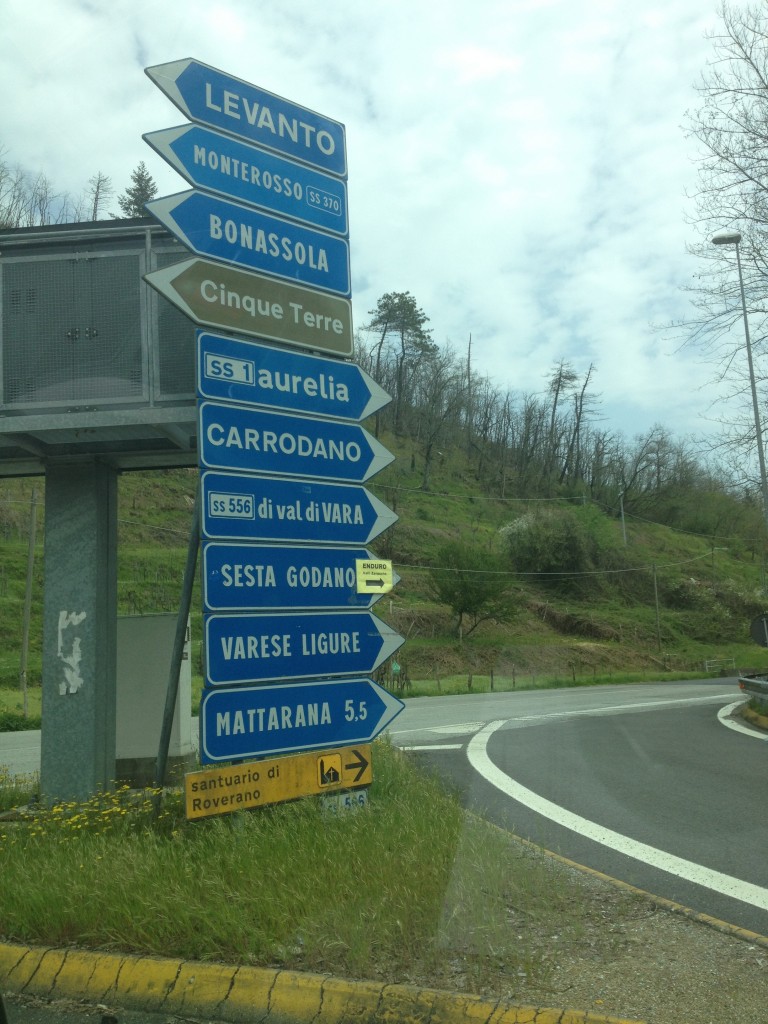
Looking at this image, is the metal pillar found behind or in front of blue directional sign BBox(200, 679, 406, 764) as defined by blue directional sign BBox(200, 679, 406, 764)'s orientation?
behind

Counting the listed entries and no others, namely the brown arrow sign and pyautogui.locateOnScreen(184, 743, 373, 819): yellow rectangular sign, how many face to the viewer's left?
0

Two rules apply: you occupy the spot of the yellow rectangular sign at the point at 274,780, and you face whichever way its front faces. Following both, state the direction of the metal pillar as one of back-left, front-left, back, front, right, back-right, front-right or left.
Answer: back

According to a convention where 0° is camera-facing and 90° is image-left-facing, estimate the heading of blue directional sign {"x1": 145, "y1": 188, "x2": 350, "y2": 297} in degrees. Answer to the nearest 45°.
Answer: approximately 315°

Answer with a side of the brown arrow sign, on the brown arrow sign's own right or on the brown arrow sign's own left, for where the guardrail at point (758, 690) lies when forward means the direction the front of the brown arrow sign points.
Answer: on the brown arrow sign's own left

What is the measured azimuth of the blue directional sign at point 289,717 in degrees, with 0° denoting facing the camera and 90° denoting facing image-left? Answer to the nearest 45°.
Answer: approximately 315°
